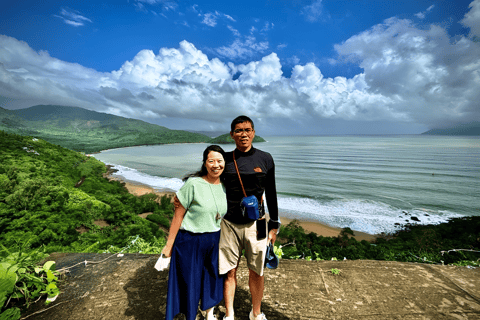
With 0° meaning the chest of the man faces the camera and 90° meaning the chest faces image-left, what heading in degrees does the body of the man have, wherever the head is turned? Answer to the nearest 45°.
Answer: approximately 0°
